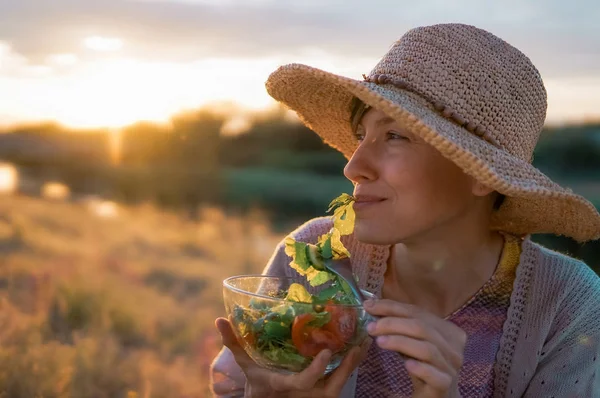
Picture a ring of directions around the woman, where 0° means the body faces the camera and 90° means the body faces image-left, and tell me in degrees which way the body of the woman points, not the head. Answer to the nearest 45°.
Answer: approximately 45°
